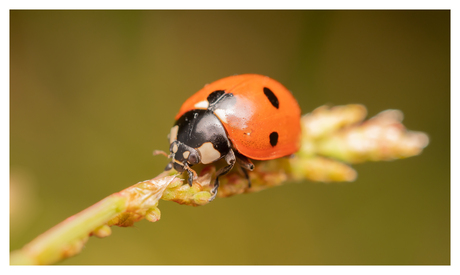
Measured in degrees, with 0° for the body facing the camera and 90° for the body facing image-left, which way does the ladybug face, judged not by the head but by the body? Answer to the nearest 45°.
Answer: approximately 45°
